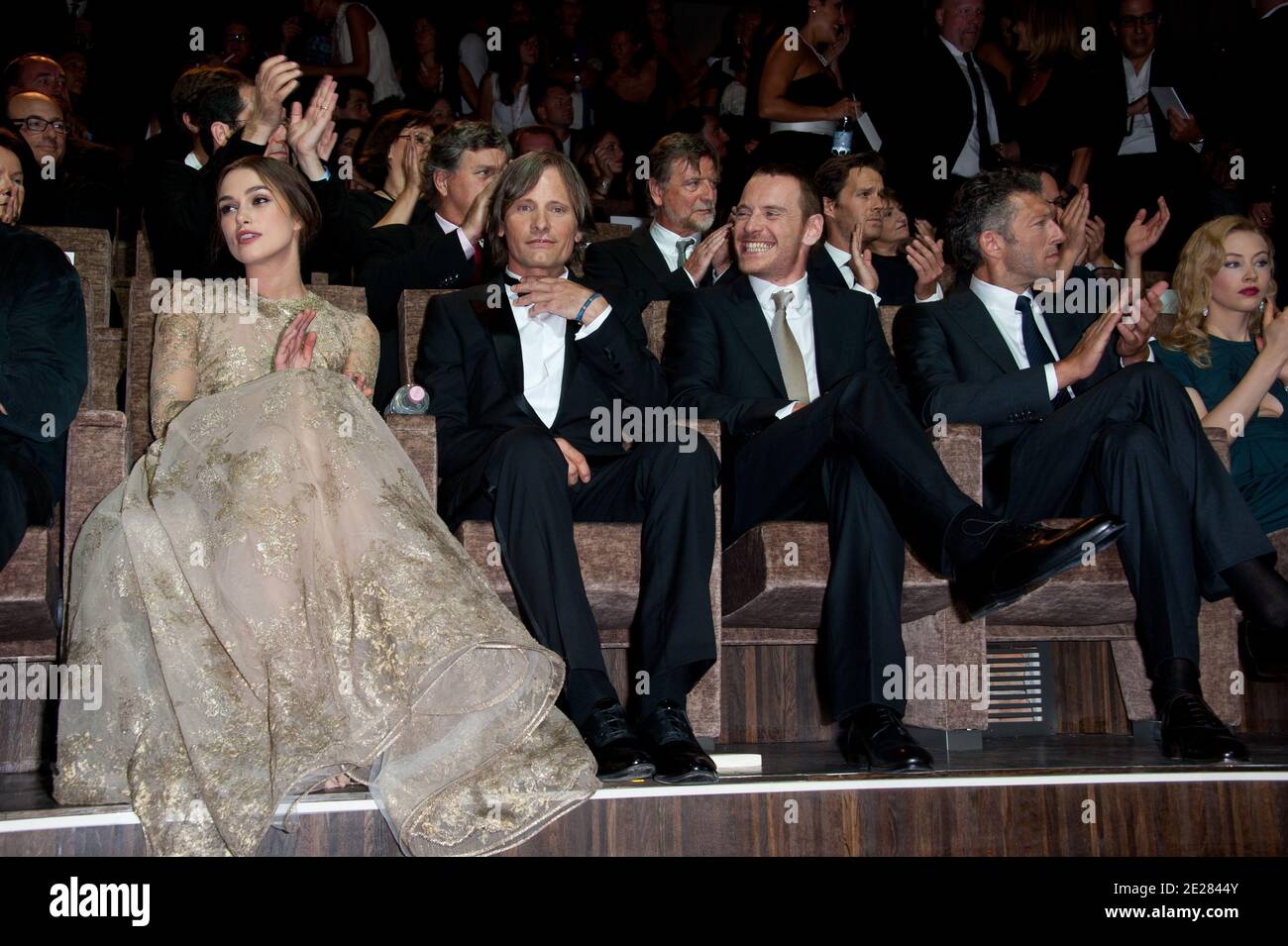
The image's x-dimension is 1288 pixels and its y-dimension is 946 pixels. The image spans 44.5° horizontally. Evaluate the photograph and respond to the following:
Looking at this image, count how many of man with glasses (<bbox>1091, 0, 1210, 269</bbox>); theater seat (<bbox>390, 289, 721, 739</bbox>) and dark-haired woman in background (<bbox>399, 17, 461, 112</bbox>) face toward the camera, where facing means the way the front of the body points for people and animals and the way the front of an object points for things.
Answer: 3

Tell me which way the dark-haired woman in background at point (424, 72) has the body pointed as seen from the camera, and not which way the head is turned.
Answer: toward the camera

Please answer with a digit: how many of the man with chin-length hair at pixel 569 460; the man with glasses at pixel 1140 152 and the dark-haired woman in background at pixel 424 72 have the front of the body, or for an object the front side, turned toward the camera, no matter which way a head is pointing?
3

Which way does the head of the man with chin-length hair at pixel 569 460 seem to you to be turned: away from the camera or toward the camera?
toward the camera

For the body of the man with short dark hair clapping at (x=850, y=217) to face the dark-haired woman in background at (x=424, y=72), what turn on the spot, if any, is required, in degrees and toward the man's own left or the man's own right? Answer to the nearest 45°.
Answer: approximately 180°

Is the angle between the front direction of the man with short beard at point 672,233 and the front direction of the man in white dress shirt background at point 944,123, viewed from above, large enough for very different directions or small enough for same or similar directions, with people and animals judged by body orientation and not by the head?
same or similar directions

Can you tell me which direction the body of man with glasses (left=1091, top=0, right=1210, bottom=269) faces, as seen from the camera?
toward the camera

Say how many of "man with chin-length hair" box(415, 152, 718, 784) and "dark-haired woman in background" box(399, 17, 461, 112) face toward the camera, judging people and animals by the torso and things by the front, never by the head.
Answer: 2

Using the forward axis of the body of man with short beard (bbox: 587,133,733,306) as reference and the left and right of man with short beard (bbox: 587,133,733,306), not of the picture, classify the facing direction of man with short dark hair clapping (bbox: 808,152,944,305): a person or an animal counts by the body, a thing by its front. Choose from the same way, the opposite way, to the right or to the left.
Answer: the same way

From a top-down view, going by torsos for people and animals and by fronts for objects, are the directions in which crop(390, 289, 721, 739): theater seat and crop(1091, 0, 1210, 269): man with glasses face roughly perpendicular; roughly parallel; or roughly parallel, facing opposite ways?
roughly parallel

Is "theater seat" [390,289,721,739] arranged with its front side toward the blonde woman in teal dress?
no

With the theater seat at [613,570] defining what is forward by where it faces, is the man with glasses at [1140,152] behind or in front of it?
behind

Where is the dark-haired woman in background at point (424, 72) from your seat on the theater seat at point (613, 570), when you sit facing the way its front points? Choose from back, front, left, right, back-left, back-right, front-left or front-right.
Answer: back

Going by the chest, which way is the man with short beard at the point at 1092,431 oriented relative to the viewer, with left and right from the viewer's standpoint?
facing the viewer and to the right of the viewer

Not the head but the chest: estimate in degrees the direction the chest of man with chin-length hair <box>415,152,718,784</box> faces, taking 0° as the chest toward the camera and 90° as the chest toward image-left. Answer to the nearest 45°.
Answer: approximately 0°

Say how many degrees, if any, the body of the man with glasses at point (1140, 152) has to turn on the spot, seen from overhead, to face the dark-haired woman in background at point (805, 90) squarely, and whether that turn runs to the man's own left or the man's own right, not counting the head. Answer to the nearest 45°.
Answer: approximately 45° to the man's own right

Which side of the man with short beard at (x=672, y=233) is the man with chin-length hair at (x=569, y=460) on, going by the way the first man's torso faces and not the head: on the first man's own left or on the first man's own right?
on the first man's own right
